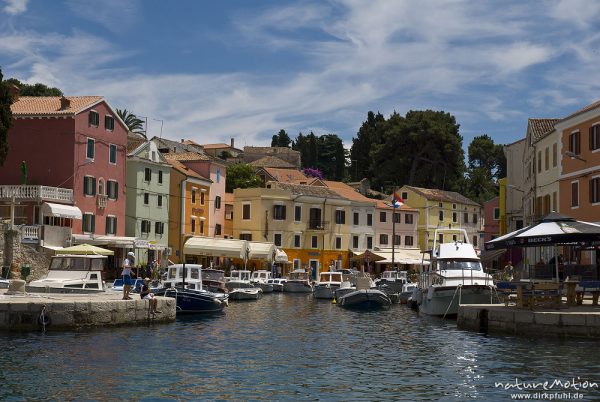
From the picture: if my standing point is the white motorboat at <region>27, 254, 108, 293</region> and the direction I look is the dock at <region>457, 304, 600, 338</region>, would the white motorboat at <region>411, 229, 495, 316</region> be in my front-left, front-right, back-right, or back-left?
front-left

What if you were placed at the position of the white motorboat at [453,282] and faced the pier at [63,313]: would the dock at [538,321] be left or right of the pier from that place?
left

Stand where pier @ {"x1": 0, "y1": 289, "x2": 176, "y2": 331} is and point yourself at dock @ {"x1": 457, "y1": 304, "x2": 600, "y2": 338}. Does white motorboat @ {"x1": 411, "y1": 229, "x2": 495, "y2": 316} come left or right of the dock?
left

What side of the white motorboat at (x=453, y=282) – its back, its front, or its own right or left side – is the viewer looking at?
front

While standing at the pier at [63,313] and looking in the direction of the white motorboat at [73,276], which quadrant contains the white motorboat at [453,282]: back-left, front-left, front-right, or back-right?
front-right

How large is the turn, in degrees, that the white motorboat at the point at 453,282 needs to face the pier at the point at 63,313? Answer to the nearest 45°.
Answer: approximately 45° to its right

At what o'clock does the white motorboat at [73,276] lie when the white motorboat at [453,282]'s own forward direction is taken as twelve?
the white motorboat at [73,276] is roughly at 2 o'clock from the white motorboat at [453,282].

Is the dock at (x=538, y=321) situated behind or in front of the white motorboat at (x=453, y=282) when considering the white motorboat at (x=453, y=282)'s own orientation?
in front
